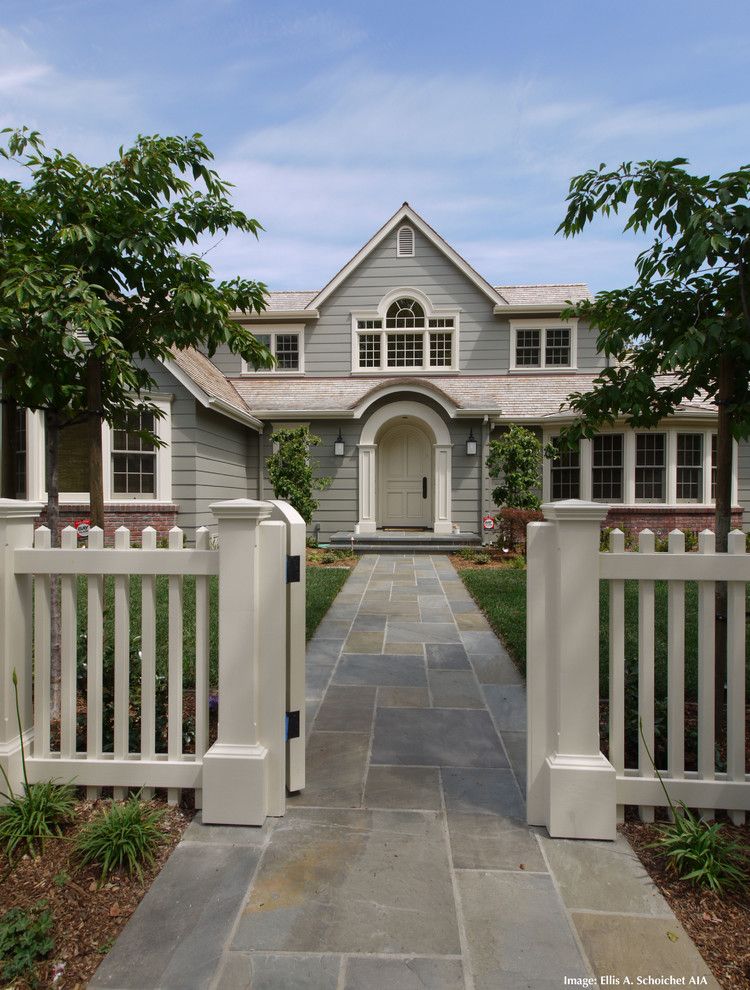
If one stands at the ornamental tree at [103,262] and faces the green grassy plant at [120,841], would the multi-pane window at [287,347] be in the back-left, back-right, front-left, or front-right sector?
back-left

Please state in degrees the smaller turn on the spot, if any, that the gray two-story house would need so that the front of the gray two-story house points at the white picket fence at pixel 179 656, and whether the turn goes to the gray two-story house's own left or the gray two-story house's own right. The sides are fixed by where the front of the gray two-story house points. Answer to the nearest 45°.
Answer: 0° — it already faces it

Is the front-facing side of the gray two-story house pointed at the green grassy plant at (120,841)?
yes

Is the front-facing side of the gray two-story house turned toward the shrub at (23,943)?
yes

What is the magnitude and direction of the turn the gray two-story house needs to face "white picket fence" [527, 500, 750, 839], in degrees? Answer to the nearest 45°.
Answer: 0° — it already faces it

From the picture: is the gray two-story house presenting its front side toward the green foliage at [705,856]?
yes

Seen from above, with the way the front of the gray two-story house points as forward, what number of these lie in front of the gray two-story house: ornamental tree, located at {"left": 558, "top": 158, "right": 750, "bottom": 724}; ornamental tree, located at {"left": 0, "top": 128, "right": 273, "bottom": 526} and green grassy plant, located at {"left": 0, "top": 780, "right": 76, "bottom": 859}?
3

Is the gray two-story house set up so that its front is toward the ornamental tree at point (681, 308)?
yes

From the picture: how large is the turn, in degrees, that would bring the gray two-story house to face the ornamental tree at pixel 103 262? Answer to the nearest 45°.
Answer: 0° — it already faces it

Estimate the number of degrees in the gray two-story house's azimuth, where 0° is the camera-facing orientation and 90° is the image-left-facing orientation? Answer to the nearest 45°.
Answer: approximately 0°
